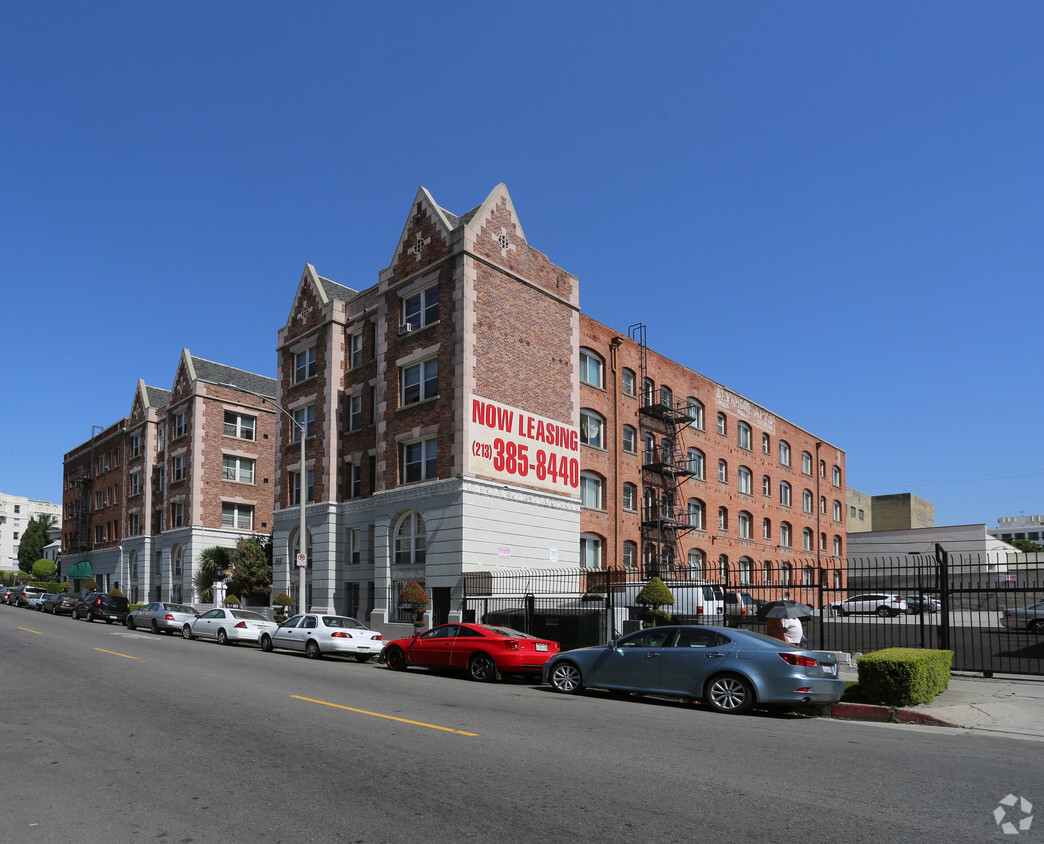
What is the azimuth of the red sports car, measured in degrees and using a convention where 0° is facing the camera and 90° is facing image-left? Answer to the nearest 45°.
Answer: approximately 135°

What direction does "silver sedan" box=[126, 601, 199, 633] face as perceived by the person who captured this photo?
facing away from the viewer and to the left of the viewer

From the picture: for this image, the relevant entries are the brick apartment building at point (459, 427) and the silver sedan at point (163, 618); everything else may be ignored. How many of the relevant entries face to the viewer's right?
0

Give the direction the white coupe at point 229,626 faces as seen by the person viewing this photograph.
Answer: facing away from the viewer and to the left of the viewer

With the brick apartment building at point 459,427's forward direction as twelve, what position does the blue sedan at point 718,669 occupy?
The blue sedan is roughly at 10 o'clock from the brick apartment building.

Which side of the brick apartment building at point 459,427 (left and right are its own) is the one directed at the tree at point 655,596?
left
